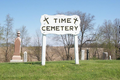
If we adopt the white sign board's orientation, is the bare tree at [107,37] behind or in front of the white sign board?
behind

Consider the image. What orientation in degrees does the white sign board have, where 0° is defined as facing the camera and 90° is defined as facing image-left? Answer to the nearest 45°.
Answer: approximately 0°
